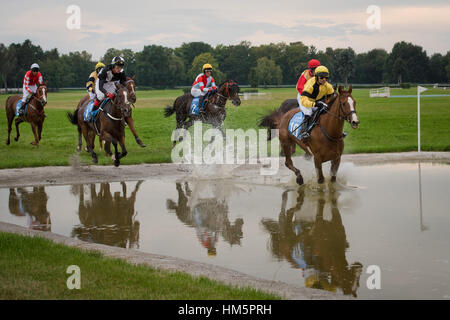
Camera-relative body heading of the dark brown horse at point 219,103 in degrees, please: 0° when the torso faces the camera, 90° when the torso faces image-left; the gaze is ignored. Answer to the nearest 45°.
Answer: approximately 270°

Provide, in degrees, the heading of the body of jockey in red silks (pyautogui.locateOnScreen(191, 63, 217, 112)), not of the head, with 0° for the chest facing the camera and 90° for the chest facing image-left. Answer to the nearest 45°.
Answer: approximately 315°

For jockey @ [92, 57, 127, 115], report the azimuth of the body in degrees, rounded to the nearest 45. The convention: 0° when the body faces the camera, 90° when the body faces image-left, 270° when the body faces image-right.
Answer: approximately 315°

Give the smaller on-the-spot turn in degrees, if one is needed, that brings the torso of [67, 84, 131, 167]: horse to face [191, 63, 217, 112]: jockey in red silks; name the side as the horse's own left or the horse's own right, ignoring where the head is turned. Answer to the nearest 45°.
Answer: approximately 90° to the horse's own left

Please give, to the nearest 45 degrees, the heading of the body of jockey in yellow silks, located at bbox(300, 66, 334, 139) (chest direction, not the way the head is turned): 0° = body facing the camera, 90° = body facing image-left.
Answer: approximately 315°

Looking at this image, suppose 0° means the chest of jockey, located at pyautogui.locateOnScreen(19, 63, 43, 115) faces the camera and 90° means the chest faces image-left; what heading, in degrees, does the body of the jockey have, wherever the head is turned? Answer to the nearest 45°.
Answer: approximately 315°

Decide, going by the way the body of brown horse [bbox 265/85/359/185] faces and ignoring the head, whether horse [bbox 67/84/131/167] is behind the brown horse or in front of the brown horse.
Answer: behind
